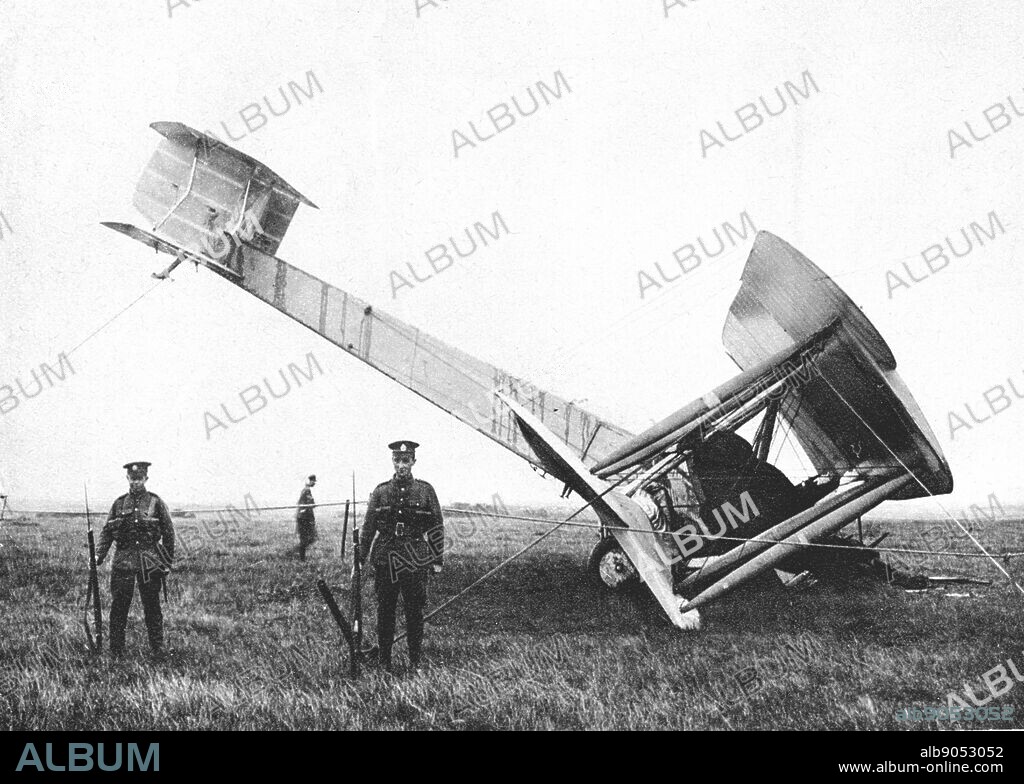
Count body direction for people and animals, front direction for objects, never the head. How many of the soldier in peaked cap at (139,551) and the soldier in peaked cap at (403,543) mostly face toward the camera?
2

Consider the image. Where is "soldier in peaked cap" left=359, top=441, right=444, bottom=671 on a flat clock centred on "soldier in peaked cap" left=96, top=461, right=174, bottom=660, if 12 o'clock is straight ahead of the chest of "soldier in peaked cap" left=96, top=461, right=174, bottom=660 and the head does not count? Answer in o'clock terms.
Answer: "soldier in peaked cap" left=359, top=441, right=444, bottom=671 is roughly at 10 o'clock from "soldier in peaked cap" left=96, top=461, right=174, bottom=660.

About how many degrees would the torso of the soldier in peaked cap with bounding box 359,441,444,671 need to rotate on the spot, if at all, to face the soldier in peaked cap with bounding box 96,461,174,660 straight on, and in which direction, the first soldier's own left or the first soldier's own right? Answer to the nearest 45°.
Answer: approximately 90° to the first soldier's own right

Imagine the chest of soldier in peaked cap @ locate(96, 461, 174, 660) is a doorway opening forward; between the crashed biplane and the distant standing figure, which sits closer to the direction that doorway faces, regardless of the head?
the crashed biplane

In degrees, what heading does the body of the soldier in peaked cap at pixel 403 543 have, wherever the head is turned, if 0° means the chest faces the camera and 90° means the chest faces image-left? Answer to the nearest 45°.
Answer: approximately 0°

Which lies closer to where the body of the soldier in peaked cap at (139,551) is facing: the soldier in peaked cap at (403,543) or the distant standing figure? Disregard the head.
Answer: the soldier in peaked cap

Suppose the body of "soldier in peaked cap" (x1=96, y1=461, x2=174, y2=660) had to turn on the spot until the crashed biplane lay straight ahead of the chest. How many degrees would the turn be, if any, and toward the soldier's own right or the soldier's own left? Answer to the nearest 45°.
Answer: approximately 90° to the soldier's own left

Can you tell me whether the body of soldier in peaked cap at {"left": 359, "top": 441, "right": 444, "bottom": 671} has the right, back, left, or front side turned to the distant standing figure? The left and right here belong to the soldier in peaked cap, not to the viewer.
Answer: back

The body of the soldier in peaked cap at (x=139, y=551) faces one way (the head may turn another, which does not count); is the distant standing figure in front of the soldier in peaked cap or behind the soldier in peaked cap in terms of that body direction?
behind

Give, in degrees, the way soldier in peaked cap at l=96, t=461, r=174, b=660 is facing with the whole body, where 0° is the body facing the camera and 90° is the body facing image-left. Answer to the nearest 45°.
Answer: approximately 0°
